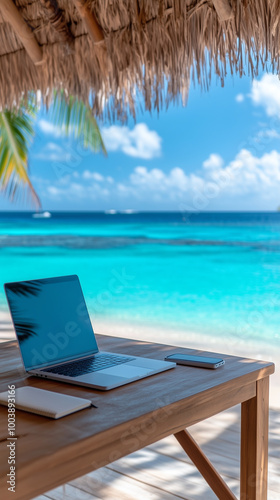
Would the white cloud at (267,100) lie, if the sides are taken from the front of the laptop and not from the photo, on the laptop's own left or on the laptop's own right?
on the laptop's own left

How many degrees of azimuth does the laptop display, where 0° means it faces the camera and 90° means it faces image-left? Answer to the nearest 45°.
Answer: approximately 315°

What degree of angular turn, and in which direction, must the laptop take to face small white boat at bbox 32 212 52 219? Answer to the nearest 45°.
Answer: approximately 135° to its left

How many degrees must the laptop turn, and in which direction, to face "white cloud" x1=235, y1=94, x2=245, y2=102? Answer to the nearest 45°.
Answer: approximately 135° to its left
